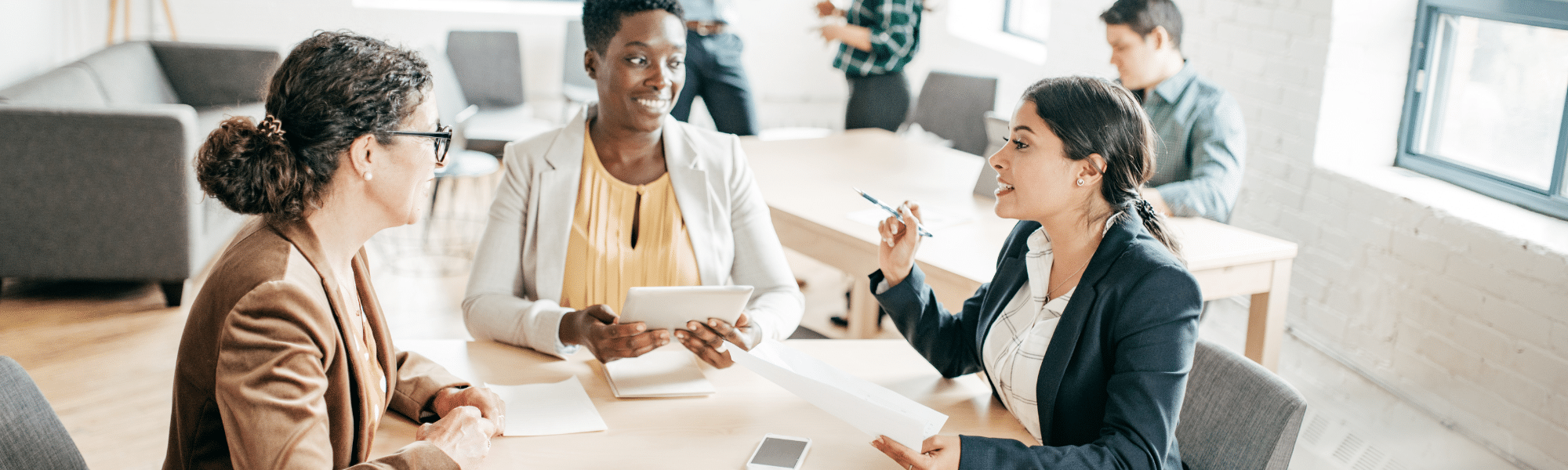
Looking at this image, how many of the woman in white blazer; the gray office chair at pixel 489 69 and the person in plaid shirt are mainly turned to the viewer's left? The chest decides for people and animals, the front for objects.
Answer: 1

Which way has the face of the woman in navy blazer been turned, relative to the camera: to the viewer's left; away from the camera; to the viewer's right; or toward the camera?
to the viewer's left

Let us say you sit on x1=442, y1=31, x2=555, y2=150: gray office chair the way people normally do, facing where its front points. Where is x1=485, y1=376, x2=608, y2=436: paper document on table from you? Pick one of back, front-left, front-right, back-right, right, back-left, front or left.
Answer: front-right

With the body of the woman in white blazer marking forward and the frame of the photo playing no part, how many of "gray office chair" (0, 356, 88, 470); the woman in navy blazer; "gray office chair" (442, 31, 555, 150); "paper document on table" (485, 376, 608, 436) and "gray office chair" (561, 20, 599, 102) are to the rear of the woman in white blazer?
2

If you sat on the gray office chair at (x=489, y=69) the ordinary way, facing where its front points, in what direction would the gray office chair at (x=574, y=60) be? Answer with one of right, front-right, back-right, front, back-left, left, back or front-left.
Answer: left

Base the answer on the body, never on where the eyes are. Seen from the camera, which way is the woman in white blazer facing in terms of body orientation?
toward the camera

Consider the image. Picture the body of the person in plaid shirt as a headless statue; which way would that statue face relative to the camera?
to the viewer's left

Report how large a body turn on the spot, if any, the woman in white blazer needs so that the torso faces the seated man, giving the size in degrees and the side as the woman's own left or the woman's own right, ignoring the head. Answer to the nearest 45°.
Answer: approximately 135° to the woman's own left

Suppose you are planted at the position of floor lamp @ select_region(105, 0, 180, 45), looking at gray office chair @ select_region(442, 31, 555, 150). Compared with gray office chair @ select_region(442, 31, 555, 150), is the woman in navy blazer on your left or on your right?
right

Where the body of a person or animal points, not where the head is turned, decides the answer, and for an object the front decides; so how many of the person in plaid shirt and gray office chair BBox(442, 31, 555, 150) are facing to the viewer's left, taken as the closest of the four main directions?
1

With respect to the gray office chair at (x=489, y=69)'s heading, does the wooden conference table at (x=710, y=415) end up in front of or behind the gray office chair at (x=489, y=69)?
in front

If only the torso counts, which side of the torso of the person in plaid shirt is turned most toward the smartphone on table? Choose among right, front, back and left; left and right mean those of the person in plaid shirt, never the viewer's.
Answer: left
